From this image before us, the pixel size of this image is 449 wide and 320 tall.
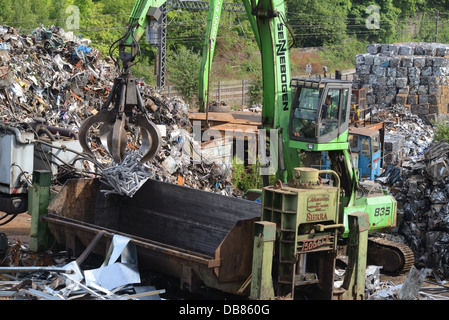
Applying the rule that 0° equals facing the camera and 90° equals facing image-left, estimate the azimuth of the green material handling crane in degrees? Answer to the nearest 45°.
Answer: approximately 45°

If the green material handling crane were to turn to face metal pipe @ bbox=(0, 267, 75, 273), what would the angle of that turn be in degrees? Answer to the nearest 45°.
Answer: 0° — it already faces it

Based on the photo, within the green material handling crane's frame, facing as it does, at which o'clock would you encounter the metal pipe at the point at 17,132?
The metal pipe is roughly at 1 o'clock from the green material handling crane.

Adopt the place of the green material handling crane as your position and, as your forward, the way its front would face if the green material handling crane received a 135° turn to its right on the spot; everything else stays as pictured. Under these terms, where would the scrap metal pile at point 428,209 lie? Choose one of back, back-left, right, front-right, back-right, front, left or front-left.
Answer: front-right

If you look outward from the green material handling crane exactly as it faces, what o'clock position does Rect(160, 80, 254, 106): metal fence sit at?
The metal fence is roughly at 4 o'clock from the green material handling crane.

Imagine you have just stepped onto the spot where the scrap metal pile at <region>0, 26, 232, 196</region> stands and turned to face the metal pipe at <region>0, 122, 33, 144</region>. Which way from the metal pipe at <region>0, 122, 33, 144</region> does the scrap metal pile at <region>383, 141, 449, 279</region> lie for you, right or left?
left

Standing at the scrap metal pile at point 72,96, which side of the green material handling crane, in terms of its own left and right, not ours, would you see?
right

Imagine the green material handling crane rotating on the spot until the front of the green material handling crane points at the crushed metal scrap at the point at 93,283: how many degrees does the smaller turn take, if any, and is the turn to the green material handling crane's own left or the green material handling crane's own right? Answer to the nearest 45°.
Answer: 0° — it already faces it
